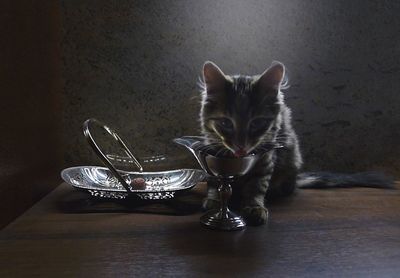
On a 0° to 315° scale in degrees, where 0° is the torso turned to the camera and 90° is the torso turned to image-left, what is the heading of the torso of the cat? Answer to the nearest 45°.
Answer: approximately 45°
